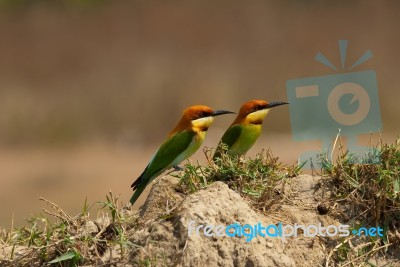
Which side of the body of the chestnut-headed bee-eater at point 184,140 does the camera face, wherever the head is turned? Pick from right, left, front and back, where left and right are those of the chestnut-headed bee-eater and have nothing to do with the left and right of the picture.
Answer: right
